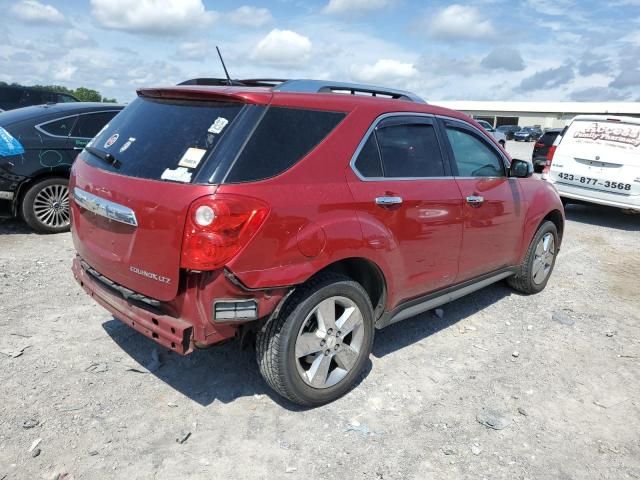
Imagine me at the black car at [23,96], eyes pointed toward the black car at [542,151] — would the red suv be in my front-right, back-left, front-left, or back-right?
front-right

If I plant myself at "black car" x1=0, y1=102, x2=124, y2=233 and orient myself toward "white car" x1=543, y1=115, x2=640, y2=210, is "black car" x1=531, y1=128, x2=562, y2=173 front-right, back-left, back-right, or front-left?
front-left

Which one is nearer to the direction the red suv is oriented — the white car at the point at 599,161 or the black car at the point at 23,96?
the white car

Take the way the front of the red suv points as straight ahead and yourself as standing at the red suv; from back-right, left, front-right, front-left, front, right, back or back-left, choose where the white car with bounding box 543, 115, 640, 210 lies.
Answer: front

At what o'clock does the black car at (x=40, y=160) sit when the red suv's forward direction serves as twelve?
The black car is roughly at 9 o'clock from the red suv.

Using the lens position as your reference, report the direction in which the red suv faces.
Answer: facing away from the viewer and to the right of the viewer

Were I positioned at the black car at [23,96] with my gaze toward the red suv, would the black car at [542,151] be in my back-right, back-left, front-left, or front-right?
front-left

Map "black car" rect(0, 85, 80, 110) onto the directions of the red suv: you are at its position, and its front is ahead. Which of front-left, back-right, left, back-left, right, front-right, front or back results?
left

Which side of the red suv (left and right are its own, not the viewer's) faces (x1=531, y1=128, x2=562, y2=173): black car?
front
